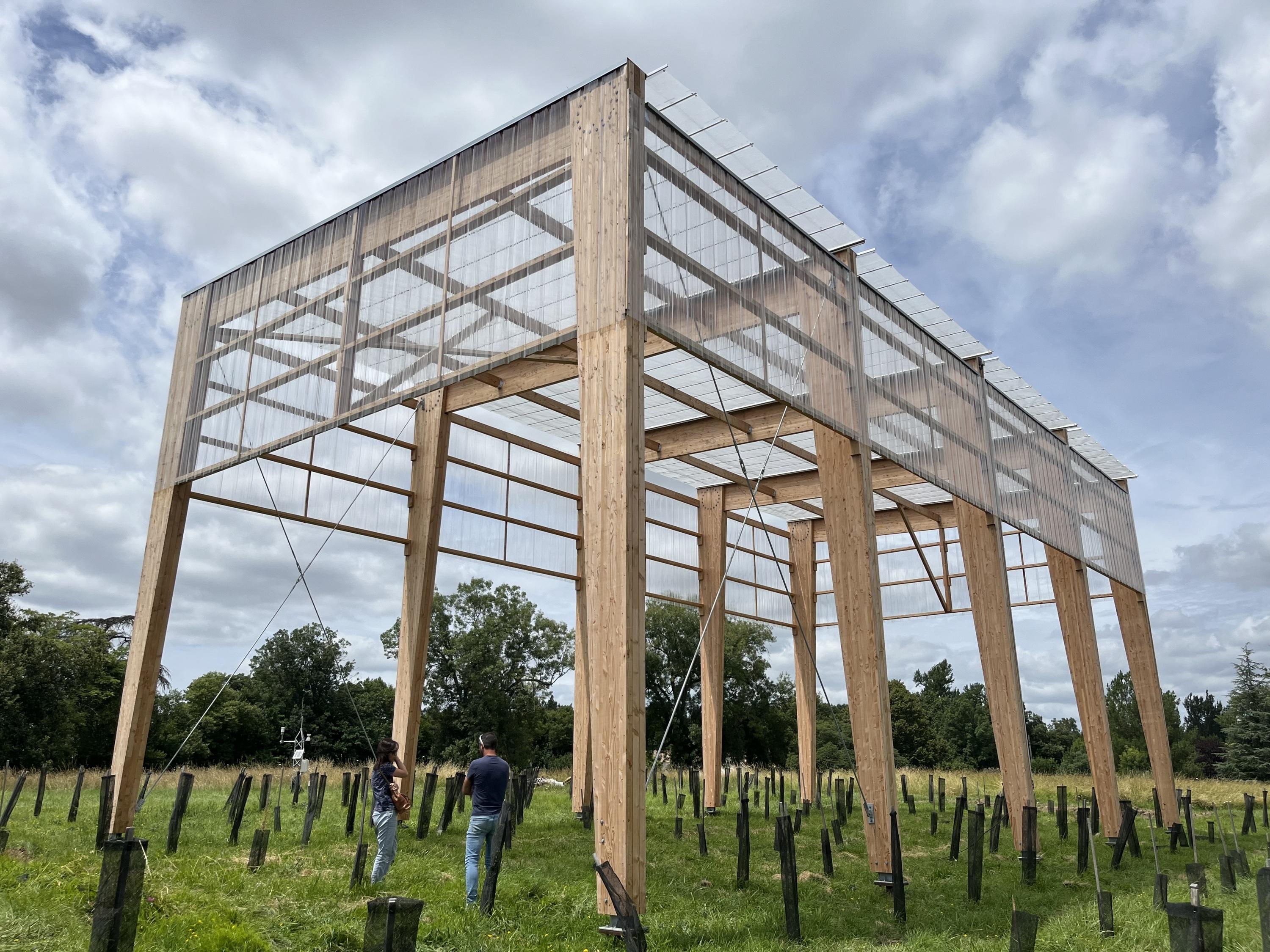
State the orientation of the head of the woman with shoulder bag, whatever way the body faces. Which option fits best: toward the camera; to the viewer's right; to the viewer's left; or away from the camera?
to the viewer's right

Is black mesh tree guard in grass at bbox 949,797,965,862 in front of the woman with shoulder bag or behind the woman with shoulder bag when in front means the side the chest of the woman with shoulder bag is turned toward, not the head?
in front

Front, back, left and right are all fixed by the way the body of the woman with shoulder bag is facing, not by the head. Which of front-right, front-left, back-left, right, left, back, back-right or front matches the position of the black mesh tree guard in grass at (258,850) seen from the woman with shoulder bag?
back-left

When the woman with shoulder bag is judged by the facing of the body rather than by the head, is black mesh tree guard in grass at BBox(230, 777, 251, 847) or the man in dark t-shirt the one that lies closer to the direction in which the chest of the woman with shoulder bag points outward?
the man in dark t-shirt

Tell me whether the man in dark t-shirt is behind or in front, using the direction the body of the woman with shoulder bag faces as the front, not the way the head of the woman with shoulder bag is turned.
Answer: in front
